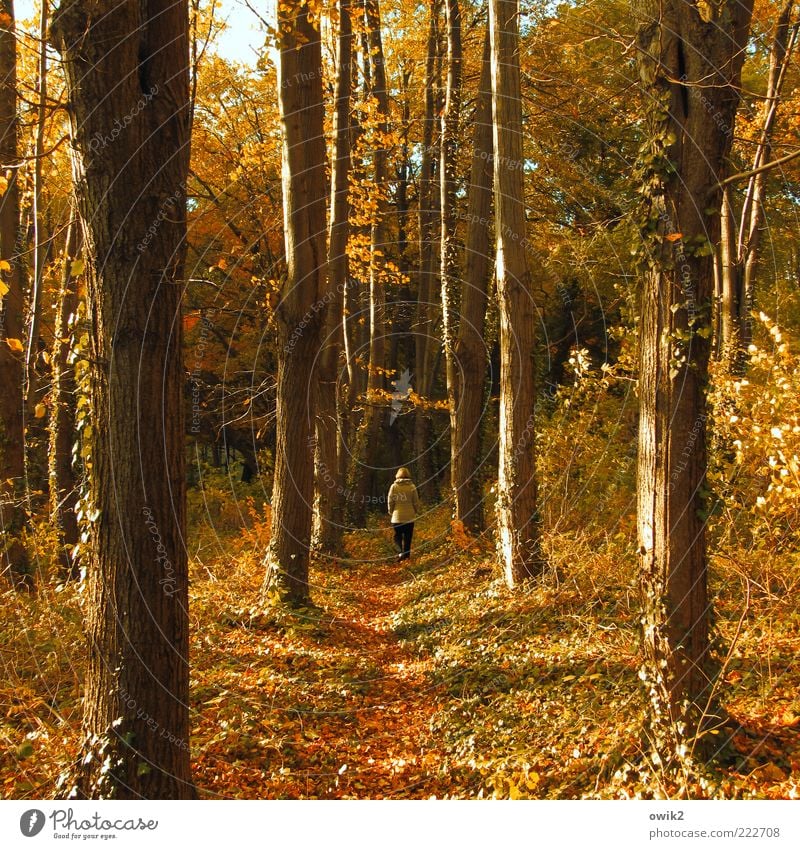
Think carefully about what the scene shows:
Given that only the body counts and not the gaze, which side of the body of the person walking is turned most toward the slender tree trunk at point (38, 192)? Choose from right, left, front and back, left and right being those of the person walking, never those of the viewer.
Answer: left

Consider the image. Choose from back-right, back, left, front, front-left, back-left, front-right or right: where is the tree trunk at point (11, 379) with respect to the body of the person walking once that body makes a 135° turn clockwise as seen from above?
right

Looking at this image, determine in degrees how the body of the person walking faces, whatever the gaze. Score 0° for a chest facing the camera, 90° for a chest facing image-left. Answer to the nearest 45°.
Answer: approximately 180°

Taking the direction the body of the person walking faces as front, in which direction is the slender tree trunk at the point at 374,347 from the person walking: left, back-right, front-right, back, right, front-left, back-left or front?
front

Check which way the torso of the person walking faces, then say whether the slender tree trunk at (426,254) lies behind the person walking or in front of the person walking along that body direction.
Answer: in front

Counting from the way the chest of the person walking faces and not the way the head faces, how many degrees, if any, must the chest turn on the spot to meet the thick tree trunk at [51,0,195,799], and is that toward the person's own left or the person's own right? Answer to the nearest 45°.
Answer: approximately 180°

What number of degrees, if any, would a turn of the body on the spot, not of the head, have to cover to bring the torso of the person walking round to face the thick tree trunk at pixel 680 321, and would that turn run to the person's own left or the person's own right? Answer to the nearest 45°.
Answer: approximately 180°

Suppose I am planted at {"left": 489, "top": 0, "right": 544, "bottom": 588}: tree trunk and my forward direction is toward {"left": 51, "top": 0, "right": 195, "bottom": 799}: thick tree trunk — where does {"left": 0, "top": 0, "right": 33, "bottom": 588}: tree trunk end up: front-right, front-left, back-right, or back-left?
front-right
